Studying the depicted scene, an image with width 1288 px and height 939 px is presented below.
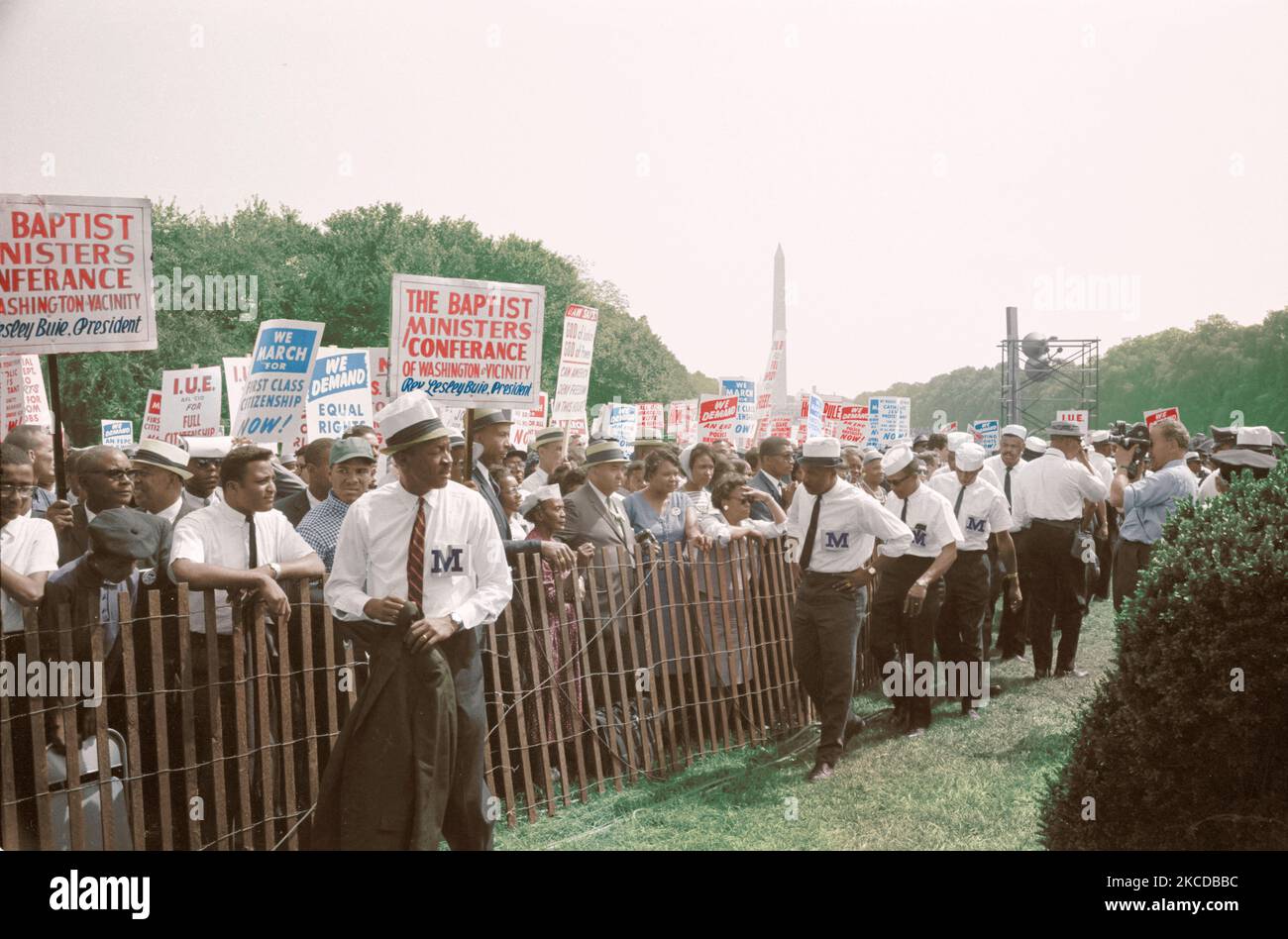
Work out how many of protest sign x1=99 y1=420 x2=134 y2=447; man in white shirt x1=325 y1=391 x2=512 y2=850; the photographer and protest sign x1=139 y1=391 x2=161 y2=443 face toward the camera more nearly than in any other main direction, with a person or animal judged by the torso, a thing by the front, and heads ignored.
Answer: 3

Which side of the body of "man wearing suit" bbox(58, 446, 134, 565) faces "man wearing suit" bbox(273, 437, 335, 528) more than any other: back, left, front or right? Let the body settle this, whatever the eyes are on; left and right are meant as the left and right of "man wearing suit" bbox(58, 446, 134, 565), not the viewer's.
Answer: left

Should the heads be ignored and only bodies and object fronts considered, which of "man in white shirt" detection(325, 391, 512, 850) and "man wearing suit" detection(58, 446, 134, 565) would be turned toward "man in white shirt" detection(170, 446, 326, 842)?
the man wearing suit

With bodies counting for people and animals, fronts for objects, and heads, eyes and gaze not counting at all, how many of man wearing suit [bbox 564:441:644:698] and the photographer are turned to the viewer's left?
1

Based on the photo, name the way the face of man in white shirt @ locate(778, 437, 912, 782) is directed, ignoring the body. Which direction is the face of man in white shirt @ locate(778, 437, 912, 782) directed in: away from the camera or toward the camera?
toward the camera

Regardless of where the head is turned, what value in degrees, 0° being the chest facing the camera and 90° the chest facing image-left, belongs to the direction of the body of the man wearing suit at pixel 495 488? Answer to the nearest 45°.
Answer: approximately 315°

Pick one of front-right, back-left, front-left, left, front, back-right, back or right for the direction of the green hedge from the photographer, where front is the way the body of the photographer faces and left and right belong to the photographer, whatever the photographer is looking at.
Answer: left

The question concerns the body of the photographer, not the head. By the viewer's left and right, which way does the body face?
facing to the left of the viewer

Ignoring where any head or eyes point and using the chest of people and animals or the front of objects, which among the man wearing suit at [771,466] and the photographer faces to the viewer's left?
the photographer

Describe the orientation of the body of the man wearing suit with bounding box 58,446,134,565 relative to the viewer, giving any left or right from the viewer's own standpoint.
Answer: facing the viewer and to the right of the viewer

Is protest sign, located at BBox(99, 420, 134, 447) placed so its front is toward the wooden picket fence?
yes

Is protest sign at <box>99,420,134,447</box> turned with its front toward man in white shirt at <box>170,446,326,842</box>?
yes

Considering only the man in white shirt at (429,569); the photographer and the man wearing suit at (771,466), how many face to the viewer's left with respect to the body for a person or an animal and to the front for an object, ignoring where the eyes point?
1

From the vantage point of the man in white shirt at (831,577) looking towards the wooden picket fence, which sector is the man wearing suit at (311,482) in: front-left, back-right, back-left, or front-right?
front-right

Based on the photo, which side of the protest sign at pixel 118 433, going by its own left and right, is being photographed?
front

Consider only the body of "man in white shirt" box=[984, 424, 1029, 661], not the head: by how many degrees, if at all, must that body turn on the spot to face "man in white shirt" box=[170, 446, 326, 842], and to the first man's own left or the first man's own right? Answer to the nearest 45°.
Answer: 0° — they already face them

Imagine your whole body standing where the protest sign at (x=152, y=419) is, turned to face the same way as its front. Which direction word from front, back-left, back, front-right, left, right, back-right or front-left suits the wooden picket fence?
front

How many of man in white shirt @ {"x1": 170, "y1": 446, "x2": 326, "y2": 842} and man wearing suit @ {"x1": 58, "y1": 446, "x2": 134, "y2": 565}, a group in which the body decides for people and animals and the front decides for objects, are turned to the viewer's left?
0

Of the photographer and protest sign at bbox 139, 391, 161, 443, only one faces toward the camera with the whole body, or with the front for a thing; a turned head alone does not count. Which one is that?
the protest sign

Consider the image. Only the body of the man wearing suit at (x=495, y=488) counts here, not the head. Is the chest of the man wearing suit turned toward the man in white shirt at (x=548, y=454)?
no
